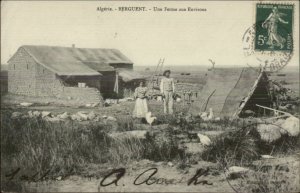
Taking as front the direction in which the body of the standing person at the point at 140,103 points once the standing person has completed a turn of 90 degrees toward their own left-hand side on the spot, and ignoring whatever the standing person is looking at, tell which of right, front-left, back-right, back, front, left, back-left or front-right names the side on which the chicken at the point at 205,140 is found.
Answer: front

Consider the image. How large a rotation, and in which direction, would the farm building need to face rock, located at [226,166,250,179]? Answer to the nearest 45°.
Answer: approximately 45° to its left

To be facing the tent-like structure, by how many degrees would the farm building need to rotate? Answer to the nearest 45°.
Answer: approximately 45° to its left

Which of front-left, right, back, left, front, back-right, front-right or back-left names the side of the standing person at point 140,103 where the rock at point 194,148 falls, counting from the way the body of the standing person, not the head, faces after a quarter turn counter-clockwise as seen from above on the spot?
right

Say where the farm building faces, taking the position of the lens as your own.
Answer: facing the viewer and to the right of the viewer

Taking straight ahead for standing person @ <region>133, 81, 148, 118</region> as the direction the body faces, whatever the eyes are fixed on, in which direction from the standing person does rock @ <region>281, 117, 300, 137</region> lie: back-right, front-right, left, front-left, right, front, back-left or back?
left

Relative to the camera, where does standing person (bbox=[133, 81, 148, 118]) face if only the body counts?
toward the camera
